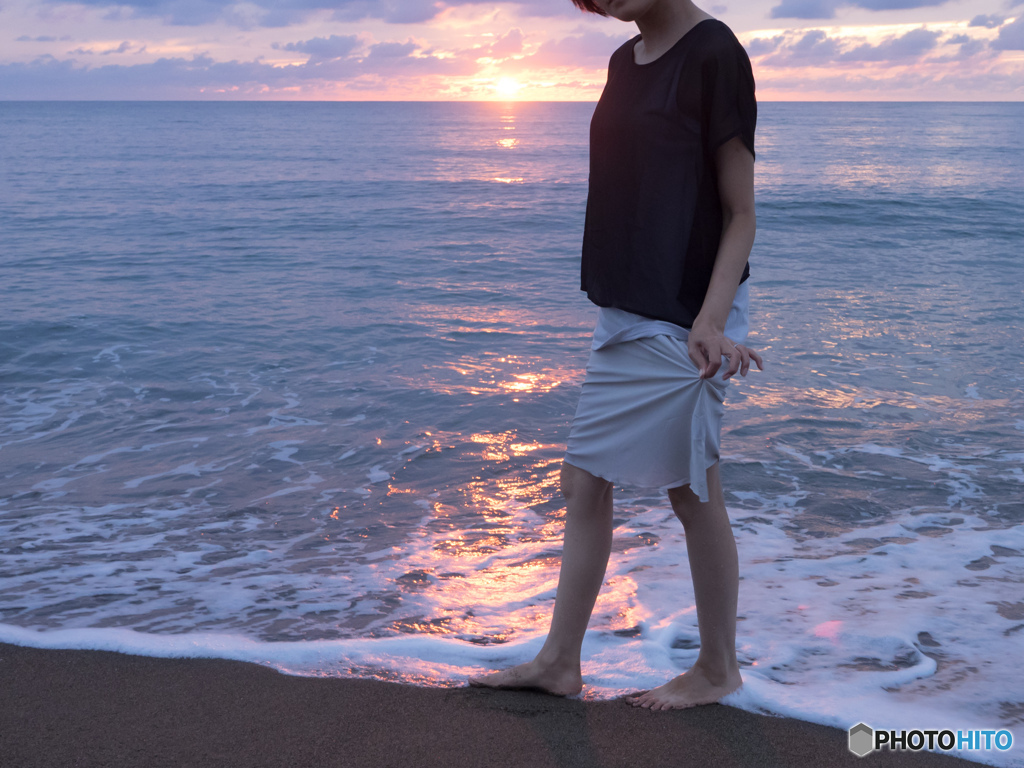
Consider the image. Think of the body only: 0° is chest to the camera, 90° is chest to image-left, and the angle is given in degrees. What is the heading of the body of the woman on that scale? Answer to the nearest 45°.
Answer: approximately 45°
